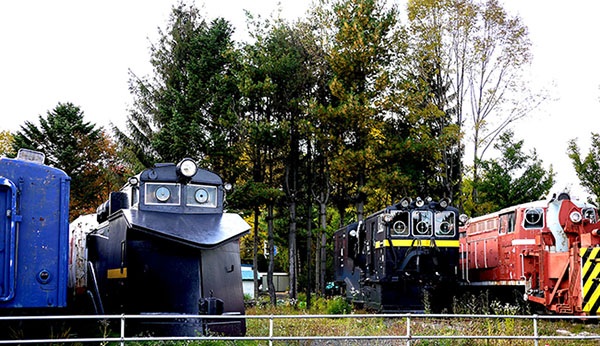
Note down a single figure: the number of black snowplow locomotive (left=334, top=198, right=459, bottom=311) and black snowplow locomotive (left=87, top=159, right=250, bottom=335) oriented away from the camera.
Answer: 0

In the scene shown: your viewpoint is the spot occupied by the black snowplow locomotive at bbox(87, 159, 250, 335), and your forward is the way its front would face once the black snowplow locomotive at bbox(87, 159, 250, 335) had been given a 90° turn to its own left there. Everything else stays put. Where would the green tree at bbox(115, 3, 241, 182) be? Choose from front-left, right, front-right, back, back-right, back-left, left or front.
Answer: front-left

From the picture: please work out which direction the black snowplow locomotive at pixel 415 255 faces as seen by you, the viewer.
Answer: facing the viewer and to the right of the viewer

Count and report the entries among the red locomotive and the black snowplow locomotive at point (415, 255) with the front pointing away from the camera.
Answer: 0

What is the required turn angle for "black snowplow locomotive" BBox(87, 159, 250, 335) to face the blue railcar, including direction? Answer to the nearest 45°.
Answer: approximately 90° to its right

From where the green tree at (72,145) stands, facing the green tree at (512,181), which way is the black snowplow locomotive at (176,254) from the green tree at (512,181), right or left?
right

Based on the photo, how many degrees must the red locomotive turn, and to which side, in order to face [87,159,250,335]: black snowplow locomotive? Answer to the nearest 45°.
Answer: approximately 90° to its right

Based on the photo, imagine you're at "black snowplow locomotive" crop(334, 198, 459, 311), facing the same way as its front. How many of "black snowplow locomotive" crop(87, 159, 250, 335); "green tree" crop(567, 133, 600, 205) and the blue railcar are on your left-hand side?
1

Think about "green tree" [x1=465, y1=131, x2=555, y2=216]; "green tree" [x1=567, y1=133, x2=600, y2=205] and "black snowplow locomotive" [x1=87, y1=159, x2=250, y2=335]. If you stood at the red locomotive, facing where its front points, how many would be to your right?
1

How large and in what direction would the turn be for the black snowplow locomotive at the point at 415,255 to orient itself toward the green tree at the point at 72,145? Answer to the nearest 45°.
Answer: approximately 180°
